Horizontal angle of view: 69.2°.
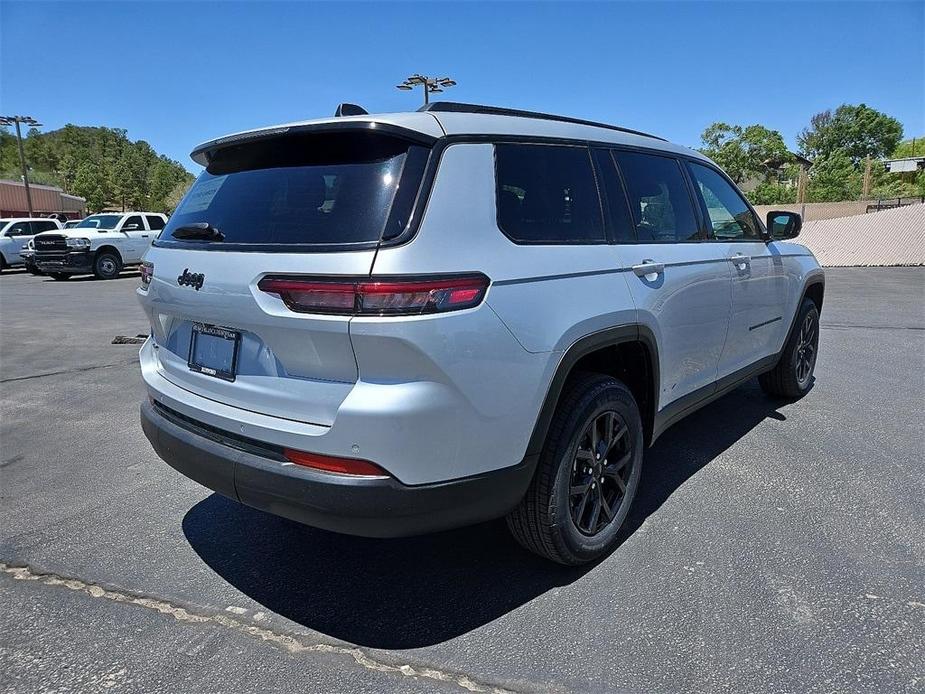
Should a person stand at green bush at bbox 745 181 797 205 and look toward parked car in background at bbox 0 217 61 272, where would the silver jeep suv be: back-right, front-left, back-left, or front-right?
front-left

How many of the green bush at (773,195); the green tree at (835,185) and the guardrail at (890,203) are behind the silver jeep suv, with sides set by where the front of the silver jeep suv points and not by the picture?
0

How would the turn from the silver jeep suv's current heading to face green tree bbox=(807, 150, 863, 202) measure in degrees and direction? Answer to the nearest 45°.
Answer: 0° — it already faces it

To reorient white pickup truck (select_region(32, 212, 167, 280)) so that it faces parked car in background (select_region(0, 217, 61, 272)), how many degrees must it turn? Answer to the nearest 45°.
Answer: approximately 90° to its right

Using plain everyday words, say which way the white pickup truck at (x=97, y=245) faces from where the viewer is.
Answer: facing the viewer and to the left of the viewer

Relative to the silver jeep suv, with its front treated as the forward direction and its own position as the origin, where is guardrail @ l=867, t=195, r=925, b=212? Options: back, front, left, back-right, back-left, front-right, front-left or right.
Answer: front

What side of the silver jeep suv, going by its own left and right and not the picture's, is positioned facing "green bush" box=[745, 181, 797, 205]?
front

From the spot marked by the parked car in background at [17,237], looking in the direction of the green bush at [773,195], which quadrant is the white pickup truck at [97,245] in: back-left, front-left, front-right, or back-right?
front-right

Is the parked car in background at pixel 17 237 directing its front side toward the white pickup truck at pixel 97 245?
no

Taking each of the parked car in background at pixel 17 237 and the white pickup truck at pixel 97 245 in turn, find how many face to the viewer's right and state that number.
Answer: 0

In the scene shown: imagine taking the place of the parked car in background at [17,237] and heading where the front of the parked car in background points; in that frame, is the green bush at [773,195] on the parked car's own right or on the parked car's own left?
on the parked car's own left

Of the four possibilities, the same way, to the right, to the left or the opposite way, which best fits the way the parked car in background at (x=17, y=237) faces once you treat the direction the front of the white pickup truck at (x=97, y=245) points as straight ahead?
the same way

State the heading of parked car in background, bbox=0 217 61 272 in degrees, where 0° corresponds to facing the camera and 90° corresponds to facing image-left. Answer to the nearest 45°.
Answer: approximately 45°

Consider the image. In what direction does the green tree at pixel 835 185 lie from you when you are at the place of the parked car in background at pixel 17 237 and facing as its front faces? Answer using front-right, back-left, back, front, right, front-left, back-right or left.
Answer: back-left

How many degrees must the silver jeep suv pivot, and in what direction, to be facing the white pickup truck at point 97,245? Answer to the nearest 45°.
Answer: approximately 90° to its left

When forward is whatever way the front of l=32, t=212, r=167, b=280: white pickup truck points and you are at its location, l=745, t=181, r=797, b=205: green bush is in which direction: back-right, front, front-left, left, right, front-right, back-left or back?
back-left
